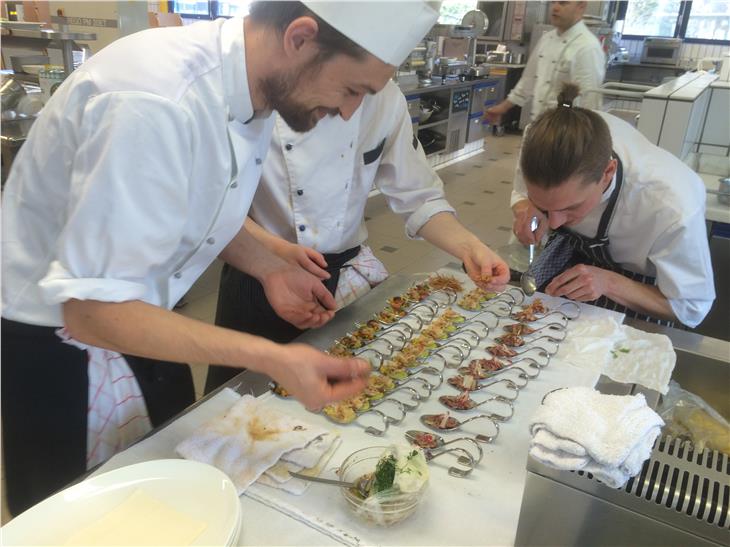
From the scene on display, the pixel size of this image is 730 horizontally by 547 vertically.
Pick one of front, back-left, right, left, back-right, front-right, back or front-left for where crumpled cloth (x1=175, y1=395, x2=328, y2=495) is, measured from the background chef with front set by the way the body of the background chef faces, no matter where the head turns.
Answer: front-left

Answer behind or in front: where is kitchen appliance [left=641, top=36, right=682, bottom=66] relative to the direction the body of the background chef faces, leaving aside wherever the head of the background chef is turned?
behind

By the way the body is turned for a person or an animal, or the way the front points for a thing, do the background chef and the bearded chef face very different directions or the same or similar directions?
very different directions

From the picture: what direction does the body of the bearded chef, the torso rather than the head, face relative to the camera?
to the viewer's right

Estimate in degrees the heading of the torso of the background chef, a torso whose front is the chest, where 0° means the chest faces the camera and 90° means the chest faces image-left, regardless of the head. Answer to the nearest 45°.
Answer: approximately 45°

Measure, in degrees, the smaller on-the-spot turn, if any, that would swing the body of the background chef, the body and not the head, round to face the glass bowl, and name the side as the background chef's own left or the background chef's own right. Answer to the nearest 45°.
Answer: approximately 45° to the background chef's own left

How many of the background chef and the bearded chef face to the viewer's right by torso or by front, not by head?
1

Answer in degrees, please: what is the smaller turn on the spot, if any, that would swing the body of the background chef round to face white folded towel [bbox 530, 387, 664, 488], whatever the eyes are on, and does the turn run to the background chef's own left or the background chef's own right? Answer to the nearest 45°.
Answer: approximately 45° to the background chef's own left
